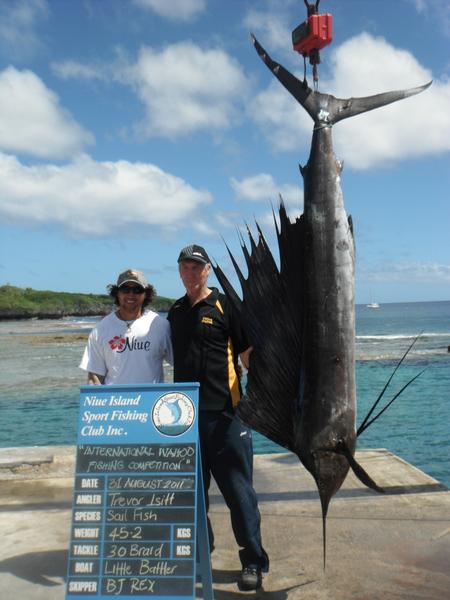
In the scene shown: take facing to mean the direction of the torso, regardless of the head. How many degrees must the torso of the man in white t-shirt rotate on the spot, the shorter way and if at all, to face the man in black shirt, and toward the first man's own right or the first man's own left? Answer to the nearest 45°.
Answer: approximately 90° to the first man's own left

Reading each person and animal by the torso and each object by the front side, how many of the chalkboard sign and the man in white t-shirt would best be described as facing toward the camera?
2

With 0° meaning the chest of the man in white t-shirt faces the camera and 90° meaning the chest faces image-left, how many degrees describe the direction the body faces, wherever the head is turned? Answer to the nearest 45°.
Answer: approximately 0°

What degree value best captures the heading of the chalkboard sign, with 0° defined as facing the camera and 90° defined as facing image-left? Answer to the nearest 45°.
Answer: approximately 0°
